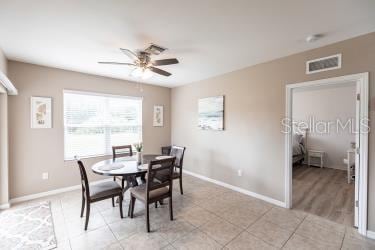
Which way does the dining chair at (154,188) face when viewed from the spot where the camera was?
facing away from the viewer and to the left of the viewer

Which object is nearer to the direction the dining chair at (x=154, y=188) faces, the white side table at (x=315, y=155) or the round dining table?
the round dining table

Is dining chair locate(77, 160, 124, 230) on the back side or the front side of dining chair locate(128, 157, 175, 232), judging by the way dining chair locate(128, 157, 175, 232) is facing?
on the front side
